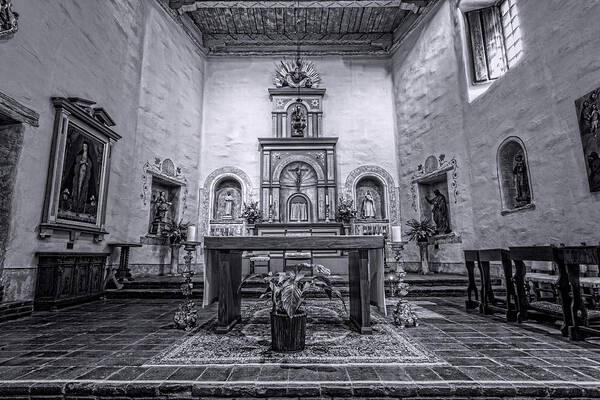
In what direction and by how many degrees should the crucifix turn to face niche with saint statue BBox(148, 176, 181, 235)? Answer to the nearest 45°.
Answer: approximately 90° to its right

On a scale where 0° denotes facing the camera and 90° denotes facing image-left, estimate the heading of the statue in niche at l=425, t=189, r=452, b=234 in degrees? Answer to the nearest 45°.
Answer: approximately 45°

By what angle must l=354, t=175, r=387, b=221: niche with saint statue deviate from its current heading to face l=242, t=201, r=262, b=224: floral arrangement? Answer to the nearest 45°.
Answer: approximately 45° to its right

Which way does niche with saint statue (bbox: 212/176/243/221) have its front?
toward the camera

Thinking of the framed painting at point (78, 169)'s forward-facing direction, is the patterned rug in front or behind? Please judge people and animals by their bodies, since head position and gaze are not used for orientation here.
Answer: in front

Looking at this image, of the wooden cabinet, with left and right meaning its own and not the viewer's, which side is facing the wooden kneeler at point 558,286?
front

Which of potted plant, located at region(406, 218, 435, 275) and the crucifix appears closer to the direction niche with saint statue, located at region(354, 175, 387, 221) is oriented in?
the potted plant

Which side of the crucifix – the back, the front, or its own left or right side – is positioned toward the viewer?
front

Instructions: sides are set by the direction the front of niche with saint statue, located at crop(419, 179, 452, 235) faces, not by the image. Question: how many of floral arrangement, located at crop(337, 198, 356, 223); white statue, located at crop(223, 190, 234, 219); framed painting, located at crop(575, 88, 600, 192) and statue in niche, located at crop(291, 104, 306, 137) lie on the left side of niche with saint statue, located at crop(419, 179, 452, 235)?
1

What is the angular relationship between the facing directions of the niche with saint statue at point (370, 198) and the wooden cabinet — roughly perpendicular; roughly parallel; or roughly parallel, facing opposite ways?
roughly perpendicular

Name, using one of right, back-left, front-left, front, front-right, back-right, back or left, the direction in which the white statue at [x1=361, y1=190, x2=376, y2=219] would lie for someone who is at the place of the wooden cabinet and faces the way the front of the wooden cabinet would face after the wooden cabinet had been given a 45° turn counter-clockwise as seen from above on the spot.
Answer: front

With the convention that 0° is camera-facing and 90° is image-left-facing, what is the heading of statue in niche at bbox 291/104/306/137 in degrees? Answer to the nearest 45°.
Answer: approximately 0°

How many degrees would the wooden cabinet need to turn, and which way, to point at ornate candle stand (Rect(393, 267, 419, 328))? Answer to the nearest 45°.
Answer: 0° — it already faces it

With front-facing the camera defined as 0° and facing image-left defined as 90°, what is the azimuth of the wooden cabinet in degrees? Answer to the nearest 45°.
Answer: approximately 315°

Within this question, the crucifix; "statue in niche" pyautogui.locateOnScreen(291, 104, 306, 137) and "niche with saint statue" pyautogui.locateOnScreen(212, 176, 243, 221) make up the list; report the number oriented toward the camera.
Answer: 3
